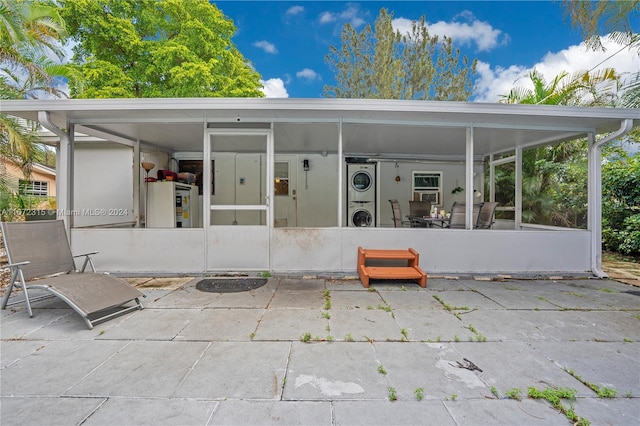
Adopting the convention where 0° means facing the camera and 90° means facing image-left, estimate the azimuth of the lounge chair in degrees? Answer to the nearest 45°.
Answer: approximately 315°

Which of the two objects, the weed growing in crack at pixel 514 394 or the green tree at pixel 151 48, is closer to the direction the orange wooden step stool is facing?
the weed growing in crack

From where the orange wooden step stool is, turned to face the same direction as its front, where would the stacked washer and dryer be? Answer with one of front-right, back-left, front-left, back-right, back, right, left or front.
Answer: back

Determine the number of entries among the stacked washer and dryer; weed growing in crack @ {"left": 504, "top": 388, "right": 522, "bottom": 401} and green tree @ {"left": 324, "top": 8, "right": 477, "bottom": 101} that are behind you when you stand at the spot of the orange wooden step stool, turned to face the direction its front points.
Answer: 2

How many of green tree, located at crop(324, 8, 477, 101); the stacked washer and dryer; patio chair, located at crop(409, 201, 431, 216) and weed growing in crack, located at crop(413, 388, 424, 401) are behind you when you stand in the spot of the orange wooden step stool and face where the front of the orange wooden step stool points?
3

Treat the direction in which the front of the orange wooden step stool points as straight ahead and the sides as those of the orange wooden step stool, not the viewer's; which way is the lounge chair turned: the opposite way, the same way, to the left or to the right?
to the left

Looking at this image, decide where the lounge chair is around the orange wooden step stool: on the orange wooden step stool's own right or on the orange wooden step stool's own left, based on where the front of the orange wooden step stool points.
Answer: on the orange wooden step stool's own right

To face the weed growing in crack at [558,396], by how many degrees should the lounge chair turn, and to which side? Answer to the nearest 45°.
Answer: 0° — it already faces it

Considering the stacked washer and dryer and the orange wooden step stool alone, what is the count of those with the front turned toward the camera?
2

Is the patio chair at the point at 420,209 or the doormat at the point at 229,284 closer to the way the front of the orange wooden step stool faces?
the doormat

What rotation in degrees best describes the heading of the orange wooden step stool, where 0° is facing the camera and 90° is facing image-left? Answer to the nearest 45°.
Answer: approximately 0°

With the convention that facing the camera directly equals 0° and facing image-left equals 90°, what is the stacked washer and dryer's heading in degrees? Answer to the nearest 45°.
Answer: approximately 0°

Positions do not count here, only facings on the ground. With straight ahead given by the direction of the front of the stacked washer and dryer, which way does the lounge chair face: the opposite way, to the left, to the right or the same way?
to the left

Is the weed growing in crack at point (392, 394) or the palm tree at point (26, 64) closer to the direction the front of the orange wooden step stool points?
the weed growing in crack
